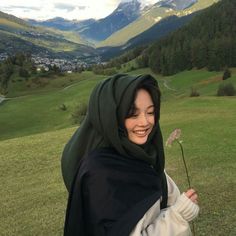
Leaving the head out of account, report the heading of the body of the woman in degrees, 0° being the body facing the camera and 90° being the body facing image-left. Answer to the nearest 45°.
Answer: approximately 315°
